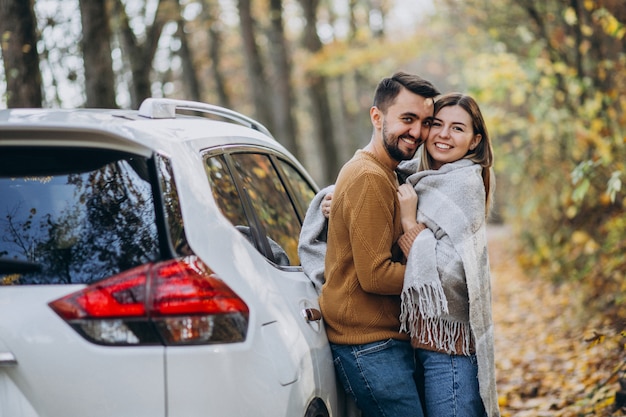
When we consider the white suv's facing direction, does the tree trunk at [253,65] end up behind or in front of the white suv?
in front

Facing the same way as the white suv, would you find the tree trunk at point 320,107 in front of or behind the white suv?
in front

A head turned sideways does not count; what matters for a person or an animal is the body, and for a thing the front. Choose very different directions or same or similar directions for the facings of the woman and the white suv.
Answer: very different directions

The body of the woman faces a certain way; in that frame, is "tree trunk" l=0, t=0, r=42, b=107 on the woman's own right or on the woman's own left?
on the woman's own right

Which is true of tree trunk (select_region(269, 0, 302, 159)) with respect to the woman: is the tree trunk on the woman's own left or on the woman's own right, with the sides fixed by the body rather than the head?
on the woman's own right

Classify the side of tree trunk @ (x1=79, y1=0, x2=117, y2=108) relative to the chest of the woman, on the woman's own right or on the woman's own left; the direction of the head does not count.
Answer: on the woman's own right

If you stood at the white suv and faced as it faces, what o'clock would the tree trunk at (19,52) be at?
The tree trunk is roughly at 10 o'clock from the white suv.

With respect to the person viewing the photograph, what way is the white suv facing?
facing away from the viewer and to the right of the viewer
